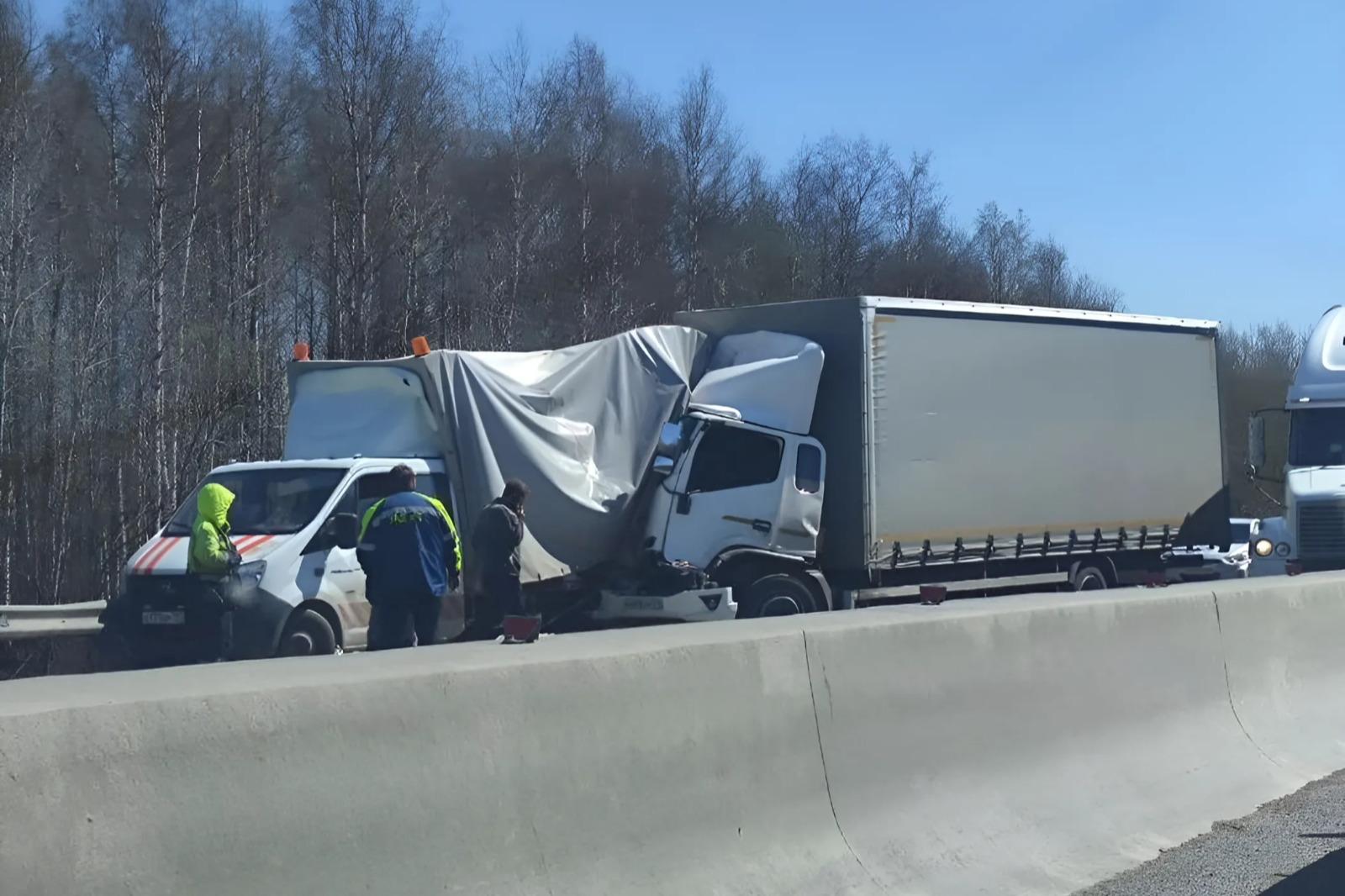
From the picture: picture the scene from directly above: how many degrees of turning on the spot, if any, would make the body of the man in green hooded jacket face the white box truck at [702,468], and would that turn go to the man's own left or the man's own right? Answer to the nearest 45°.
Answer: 0° — they already face it

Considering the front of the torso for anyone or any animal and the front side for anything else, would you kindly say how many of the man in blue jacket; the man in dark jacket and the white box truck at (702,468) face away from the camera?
1

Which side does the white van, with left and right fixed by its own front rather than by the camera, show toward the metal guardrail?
front

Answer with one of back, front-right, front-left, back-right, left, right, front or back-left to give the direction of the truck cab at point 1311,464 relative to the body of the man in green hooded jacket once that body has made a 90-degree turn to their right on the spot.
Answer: left

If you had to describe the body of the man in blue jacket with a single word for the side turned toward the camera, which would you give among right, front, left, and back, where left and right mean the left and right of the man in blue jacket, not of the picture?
back

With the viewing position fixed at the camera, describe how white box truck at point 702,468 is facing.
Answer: facing the viewer and to the left of the viewer

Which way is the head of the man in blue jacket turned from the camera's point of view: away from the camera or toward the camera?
away from the camera

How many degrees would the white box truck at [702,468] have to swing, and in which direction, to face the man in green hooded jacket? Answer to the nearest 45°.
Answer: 0° — it already faces them

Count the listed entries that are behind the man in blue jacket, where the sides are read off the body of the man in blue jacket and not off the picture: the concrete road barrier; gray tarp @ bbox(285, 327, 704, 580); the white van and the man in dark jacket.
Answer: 1
